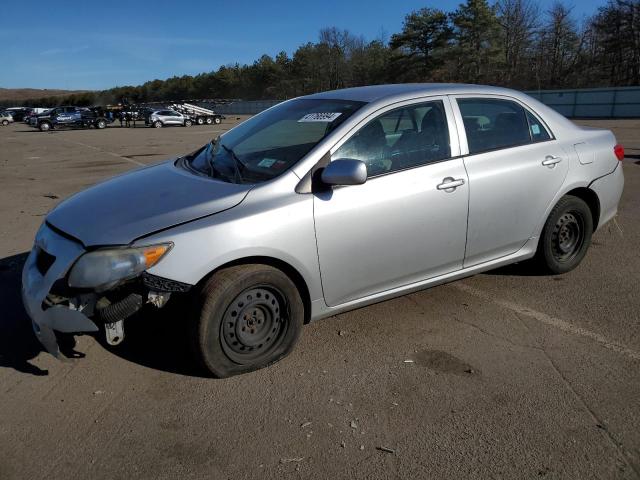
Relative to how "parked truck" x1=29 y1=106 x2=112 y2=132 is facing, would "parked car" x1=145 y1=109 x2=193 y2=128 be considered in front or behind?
behind

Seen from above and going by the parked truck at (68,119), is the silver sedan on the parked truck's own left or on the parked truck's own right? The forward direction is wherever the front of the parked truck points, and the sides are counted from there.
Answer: on the parked truck's own left

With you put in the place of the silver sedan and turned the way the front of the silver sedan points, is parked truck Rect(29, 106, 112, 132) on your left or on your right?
on your right

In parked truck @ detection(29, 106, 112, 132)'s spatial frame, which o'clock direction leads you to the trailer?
The trailer is roughly at 6 o'clock from the parked truck.

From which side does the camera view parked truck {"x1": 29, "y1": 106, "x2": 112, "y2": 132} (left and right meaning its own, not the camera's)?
left

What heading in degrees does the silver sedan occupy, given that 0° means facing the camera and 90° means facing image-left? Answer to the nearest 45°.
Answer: approximately 45°

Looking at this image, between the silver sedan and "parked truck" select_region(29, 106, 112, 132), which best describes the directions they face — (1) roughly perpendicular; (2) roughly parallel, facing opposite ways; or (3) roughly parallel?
roughly parallel

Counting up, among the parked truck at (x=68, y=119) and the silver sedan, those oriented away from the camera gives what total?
0
